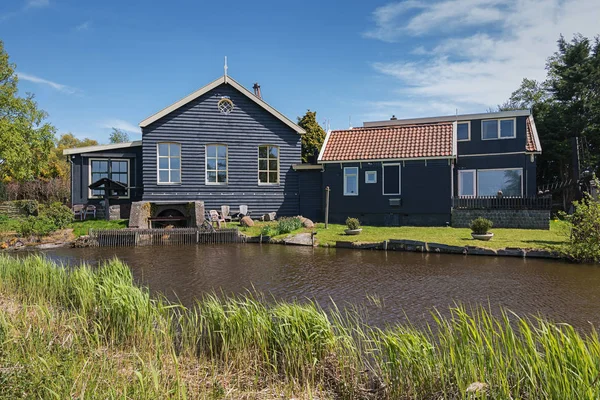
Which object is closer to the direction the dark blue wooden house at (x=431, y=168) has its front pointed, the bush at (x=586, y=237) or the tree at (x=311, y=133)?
the bush

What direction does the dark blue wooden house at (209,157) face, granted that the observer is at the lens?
facing the viewer

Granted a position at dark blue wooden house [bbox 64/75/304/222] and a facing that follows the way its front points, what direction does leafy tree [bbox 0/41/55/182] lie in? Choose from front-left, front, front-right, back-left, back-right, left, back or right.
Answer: back-right

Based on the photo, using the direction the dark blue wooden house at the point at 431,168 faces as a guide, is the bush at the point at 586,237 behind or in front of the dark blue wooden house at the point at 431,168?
in front

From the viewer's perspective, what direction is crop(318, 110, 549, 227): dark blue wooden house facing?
toward the camera

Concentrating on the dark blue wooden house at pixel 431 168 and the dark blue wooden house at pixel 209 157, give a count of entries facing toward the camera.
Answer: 2

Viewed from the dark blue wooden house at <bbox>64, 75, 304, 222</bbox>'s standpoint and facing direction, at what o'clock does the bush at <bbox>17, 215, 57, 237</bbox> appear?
The bush is roughly at 2 o'clock from the dark blue wooden house.

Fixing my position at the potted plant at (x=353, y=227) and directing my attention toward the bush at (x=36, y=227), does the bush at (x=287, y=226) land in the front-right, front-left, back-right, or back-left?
front-right

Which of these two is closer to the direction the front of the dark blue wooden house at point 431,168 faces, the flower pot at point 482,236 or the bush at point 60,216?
the flower pot

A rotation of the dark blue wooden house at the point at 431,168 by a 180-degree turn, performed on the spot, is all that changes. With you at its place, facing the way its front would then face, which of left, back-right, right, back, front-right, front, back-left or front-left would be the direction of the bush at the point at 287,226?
back-left

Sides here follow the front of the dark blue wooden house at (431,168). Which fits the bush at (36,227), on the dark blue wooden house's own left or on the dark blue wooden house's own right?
on the dark blue wooden house's own right

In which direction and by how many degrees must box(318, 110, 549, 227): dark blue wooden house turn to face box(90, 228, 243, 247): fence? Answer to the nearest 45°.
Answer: approximately 45° to its right

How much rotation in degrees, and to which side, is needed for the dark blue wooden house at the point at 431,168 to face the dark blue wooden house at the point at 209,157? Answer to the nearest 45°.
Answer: approximately 90° to its right
